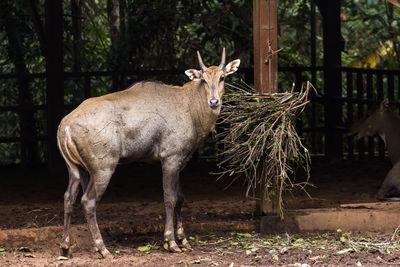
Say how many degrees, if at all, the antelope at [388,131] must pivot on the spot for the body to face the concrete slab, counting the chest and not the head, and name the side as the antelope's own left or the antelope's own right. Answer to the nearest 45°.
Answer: approximately 90° to the antelope's own left

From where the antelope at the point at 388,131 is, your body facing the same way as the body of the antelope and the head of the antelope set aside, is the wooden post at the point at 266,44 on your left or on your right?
on your left

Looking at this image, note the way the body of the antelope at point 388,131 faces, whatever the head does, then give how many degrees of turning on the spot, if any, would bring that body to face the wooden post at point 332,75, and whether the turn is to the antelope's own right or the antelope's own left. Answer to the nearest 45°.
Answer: approximately 45° to the antelope's own right

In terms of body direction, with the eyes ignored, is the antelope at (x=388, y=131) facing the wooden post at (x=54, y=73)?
yes

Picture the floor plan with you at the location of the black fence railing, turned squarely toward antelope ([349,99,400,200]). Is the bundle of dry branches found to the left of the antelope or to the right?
right

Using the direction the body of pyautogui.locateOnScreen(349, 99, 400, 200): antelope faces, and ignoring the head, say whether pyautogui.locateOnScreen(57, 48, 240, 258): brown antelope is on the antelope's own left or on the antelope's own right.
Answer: on the antelope's own left

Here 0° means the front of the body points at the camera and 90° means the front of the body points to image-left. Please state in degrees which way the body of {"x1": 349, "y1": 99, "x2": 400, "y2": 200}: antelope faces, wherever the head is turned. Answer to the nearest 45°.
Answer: approximately 90°
